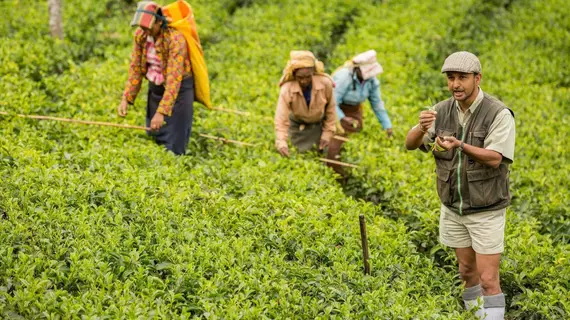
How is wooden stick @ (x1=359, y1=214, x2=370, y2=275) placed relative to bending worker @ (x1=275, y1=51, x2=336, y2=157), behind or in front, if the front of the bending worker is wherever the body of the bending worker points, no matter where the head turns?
in front

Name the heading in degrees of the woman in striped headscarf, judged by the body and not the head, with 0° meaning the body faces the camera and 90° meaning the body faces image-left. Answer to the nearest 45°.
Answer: approximately 45°

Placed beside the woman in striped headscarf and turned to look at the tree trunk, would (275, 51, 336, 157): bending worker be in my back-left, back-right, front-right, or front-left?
back-right

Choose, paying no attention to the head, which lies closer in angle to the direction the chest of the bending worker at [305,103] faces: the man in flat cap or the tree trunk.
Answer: the man in flat cap

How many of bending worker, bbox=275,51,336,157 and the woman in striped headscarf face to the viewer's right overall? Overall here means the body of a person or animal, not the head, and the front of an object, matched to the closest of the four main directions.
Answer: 0

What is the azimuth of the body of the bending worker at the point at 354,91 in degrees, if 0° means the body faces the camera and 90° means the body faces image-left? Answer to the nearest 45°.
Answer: approximately 315°

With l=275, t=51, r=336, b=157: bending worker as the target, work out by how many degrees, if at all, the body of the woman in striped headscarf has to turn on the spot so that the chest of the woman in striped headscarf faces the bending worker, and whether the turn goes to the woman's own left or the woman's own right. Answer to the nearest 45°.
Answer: approximately 135° to the woman's own left

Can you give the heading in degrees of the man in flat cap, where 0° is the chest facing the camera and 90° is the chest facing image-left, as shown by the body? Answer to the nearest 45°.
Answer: approximately 45°

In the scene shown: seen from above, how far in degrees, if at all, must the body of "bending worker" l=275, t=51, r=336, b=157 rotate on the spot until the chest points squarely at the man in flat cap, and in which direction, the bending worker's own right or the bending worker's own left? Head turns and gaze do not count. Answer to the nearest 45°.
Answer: approximately 45° to the bending worker's own left

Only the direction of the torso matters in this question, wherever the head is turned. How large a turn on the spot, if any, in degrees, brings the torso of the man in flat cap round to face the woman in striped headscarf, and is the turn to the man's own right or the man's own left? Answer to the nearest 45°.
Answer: approximately 90° to the man's own right

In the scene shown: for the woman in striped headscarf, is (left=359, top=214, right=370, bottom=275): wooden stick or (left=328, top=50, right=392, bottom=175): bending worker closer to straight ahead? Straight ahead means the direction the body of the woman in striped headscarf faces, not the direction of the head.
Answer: the wooden stick
